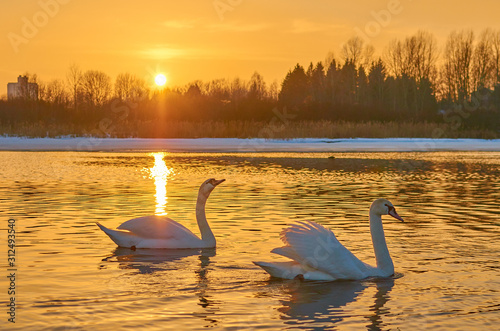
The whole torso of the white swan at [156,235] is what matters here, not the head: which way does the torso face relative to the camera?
to the viewer's right

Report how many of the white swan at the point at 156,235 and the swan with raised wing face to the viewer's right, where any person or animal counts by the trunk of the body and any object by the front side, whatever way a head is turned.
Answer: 2

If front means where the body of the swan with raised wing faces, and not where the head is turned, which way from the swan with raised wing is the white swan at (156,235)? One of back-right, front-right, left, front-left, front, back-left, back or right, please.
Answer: back-left

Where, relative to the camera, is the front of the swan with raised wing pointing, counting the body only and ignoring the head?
to the viewer's right

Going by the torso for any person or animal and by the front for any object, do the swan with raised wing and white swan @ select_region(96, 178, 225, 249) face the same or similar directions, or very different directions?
same or similar directions

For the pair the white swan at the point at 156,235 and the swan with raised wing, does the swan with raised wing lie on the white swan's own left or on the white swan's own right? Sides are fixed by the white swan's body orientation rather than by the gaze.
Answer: on the white swan's own right
